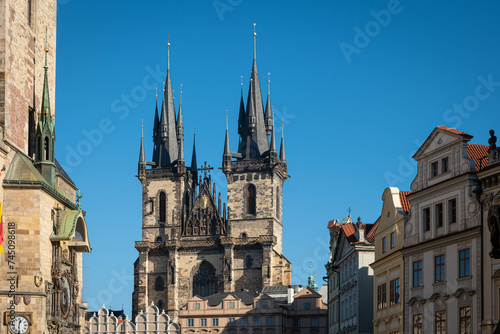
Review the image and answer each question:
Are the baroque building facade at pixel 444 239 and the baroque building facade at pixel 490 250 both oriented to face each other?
no

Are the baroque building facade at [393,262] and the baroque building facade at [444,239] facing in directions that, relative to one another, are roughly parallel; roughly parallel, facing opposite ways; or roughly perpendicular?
roughly parallel

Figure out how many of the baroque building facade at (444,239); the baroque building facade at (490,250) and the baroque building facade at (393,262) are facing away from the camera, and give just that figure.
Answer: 0

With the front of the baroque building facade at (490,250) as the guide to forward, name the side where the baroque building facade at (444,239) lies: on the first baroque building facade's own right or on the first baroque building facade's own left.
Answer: on the first baroque building facade's own right

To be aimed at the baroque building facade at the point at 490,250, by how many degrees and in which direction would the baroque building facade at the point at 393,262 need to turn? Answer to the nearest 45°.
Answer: approximately 45° to its left

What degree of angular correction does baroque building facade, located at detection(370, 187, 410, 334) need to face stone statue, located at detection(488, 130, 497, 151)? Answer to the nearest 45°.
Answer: approximately 45° to its left

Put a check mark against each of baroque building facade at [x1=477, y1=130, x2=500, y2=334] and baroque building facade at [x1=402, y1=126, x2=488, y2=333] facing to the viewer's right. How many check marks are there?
0

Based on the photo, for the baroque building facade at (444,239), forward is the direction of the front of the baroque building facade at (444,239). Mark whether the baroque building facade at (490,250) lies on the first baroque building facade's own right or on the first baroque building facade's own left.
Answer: on the first baroque building facade's own left

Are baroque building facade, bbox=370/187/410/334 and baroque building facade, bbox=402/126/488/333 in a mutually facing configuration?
no

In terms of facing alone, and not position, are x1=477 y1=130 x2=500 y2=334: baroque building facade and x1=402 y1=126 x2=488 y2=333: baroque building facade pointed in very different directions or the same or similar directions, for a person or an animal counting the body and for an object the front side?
same or similar directions

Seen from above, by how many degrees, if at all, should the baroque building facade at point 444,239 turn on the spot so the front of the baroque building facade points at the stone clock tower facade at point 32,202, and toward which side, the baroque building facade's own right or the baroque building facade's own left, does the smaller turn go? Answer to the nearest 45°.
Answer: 0° — it already faces it

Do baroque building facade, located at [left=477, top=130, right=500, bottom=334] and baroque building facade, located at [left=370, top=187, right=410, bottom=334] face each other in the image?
no

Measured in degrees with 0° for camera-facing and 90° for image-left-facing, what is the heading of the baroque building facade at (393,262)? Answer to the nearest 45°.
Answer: approximately 45°

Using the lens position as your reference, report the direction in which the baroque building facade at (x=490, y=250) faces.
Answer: facing the viewer and to the left of the viewer

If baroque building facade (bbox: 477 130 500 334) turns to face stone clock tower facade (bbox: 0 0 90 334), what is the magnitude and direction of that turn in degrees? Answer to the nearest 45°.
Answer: approximately 45° to its right
